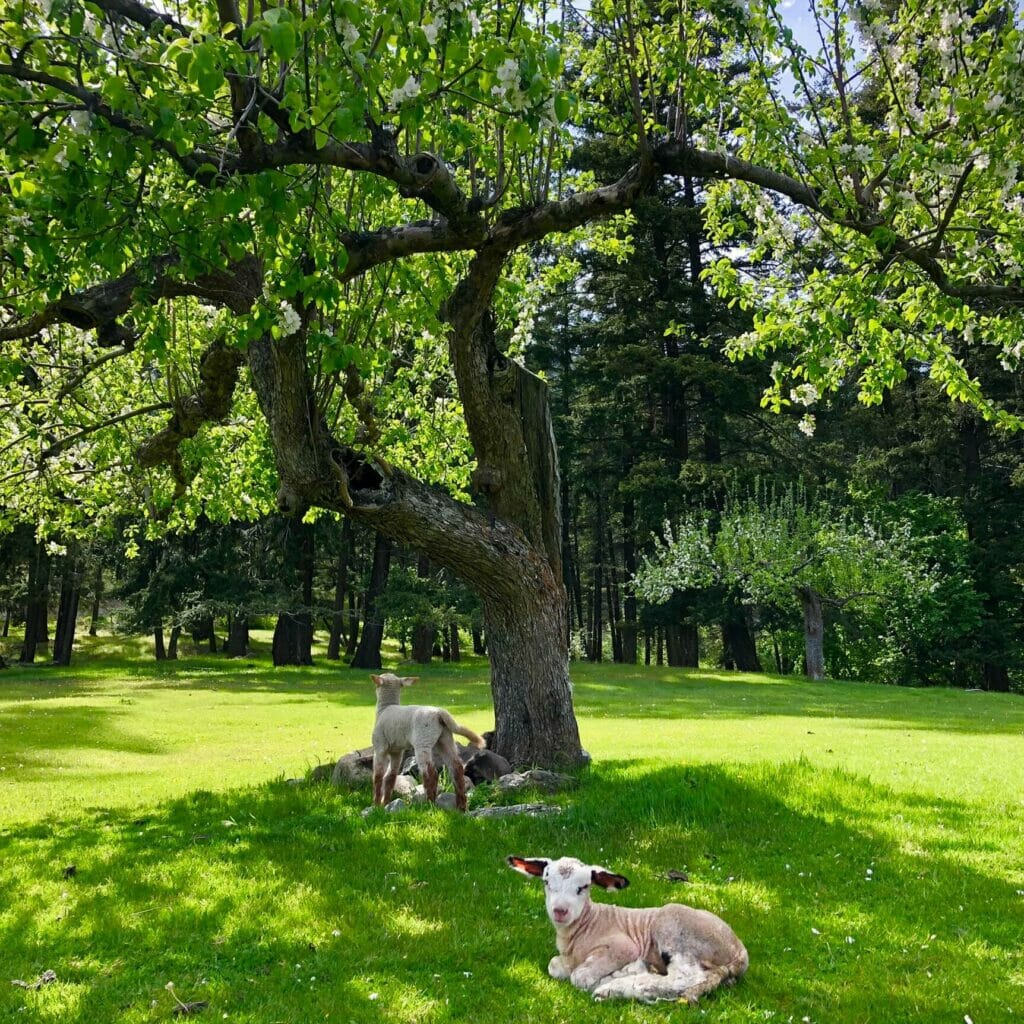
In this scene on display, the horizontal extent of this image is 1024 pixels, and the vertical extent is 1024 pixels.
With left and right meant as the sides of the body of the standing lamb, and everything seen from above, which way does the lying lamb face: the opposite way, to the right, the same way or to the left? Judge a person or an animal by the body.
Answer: to the left

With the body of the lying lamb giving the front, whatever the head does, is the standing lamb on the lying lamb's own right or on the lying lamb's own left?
on the lying lamb's own right

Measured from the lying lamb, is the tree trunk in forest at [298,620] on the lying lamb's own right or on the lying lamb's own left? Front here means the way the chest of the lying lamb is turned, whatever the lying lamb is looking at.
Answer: on the lying lamb's own right

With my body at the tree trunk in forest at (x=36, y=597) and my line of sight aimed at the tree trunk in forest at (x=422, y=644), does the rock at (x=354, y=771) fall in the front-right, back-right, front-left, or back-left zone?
front-right

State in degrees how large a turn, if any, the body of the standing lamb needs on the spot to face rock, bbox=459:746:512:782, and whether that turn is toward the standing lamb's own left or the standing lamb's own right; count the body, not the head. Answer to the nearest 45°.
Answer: approximately 90° to the standing lamb's own right

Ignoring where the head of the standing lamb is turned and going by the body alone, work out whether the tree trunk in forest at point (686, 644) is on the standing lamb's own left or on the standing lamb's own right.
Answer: on the standing lamb's own right

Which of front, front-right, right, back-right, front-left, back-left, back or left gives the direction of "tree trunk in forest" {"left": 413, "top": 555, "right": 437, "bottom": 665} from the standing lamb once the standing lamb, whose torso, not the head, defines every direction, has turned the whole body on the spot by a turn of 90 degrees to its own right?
front-left

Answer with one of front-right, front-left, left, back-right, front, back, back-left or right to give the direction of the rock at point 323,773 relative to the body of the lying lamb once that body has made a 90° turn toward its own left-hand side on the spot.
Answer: back

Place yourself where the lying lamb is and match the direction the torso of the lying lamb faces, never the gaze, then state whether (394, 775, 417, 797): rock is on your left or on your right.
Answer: on your right

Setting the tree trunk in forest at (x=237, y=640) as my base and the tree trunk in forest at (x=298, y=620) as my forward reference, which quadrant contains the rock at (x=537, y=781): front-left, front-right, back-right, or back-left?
front-right

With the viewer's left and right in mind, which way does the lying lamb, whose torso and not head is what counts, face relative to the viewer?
facing the viewer and to the left of the viewer

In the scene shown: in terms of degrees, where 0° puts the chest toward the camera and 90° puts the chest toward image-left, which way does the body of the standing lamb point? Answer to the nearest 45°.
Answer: approximately 135°

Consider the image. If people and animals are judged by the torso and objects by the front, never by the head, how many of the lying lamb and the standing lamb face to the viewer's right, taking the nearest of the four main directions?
0
